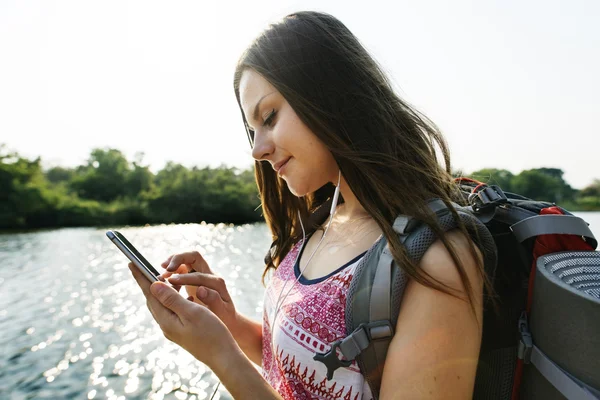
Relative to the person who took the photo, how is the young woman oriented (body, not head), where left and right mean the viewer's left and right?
facing the viewer and to the left of the viewer

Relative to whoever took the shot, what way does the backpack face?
facing to the right of the viewer

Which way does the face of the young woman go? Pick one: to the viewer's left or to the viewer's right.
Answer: to the viewer's left
